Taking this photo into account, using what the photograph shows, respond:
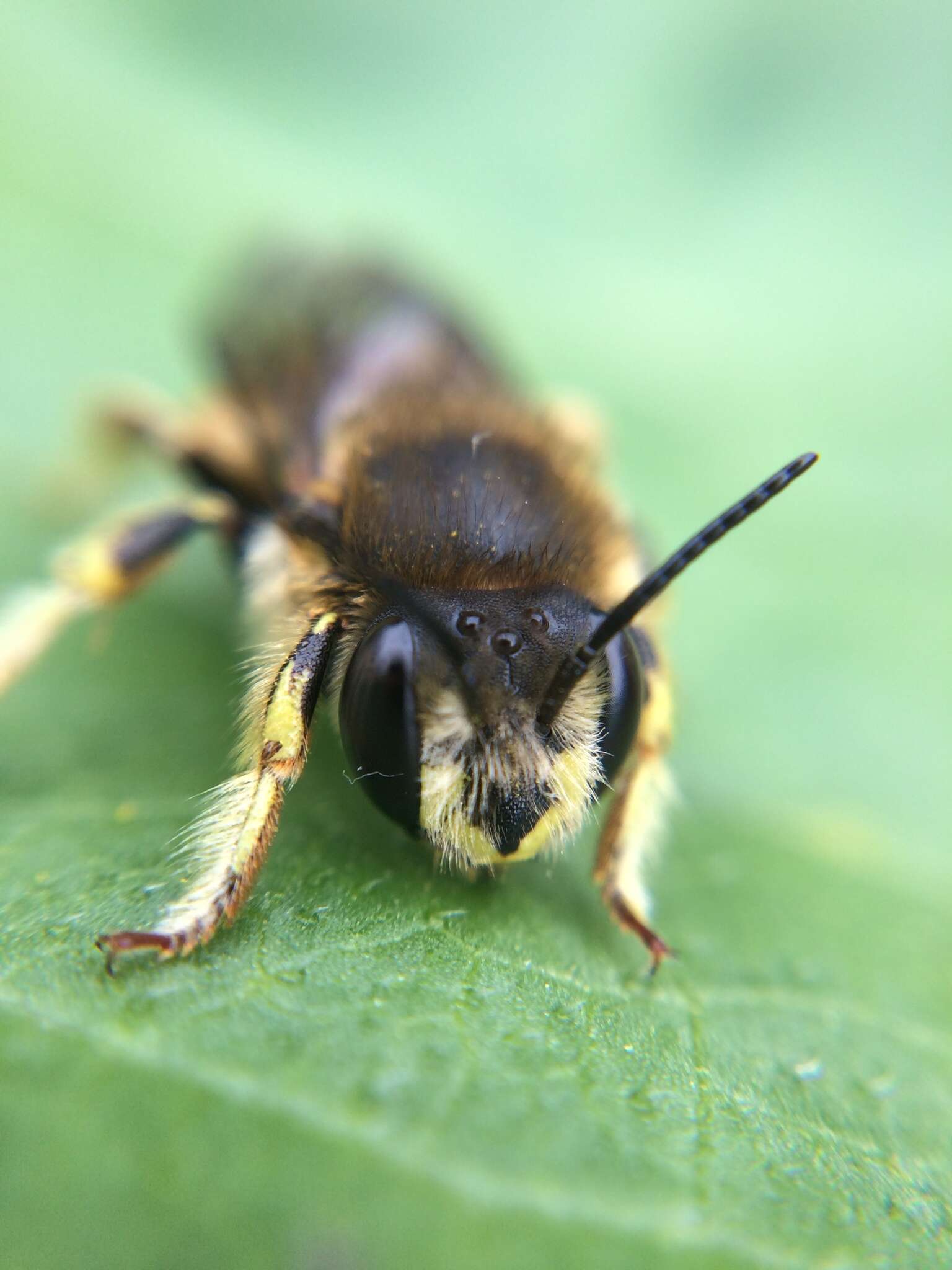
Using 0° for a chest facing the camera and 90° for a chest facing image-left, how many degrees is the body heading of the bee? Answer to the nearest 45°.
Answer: approximately 0°
